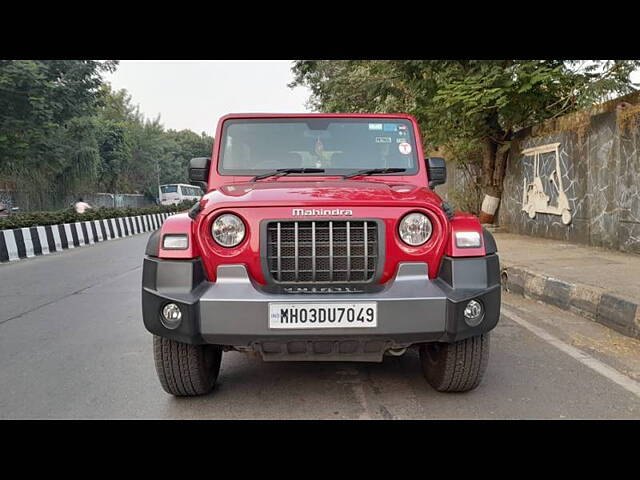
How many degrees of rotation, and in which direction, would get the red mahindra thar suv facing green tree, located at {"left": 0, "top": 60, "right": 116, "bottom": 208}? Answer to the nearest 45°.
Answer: approximately 135° to its right

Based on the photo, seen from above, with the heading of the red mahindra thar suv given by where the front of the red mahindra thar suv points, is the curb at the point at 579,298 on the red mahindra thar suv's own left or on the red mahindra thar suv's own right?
on the red mahindra thar suv's own left

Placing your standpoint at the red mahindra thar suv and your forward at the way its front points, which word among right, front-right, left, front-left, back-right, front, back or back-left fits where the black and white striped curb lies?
back-right

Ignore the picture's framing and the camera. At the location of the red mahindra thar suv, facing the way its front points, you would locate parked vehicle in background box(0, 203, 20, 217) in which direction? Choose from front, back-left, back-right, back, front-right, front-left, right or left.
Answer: back-right

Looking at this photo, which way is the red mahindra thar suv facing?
toward the camera
